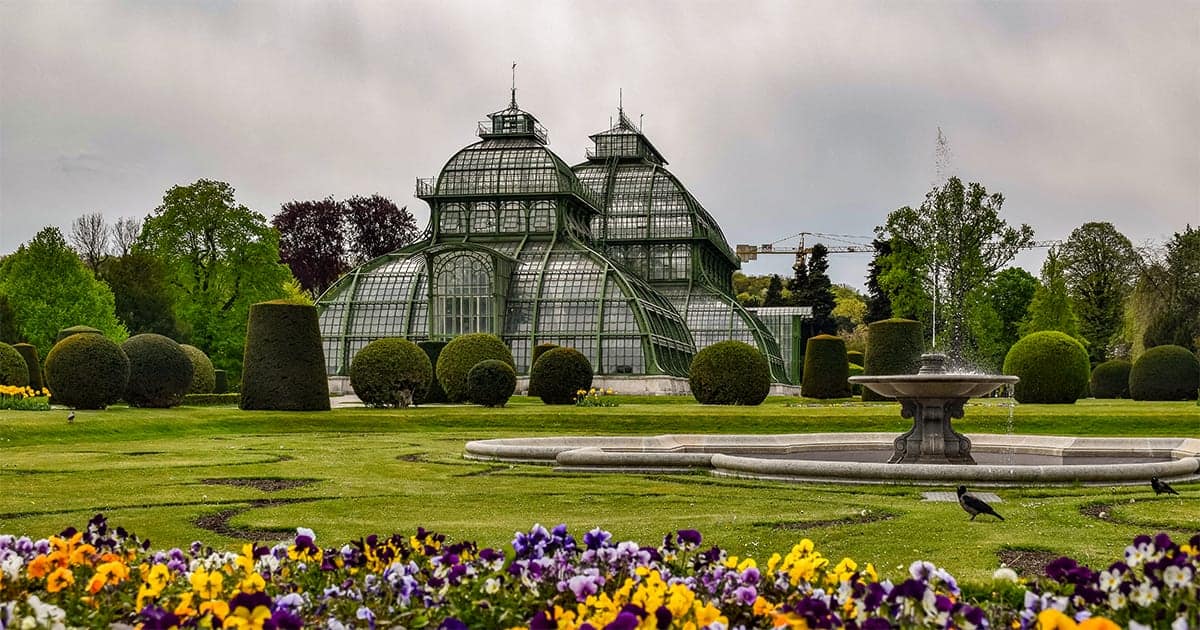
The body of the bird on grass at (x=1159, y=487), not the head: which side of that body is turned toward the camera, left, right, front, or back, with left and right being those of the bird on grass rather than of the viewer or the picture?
left

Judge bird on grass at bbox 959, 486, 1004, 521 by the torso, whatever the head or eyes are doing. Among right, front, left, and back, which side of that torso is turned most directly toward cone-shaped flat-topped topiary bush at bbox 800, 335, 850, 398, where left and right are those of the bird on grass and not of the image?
right

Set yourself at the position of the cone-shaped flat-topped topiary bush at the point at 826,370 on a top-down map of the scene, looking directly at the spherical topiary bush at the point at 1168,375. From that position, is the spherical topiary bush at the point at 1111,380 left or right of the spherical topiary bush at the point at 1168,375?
left

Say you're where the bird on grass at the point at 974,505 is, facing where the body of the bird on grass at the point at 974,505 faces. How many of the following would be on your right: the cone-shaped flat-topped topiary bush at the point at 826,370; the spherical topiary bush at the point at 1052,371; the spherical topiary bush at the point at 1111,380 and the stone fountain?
4

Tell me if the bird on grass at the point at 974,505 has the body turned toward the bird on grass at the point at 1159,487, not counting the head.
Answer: no

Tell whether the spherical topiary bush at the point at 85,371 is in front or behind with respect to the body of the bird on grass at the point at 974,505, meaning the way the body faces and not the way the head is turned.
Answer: in front

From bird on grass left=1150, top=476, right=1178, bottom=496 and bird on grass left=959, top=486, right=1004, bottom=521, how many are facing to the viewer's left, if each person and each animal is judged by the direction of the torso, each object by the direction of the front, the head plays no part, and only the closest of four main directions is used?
2

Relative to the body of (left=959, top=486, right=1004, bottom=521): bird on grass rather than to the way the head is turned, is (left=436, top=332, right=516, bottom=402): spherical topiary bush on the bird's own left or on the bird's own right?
on the bird's own right

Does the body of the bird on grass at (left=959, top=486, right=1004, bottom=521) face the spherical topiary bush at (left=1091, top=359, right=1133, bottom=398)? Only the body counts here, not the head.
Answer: no

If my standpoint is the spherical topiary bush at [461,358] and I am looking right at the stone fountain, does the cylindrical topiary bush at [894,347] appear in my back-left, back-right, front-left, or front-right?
front-left

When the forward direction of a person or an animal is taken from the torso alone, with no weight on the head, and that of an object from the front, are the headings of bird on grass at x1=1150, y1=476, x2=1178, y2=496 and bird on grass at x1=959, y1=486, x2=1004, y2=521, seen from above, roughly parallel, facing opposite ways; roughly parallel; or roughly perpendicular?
roughly parallel

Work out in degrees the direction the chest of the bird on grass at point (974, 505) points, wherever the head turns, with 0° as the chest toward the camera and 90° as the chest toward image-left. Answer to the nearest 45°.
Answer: approximately 90°

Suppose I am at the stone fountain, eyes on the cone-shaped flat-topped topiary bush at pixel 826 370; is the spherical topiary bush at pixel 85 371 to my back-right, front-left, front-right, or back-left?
front-left

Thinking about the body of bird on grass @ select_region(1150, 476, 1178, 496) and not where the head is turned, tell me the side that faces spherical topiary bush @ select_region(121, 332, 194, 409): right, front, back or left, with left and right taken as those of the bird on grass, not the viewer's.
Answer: front

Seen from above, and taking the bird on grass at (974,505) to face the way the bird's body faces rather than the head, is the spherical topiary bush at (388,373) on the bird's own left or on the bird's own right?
on the bird's own right

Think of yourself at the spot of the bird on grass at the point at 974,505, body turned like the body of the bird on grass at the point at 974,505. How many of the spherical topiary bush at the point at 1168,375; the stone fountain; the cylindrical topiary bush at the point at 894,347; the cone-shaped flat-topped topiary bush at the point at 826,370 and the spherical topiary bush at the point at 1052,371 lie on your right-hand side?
5

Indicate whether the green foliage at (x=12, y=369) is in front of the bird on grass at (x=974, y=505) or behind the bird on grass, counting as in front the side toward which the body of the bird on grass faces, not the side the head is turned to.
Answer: in front

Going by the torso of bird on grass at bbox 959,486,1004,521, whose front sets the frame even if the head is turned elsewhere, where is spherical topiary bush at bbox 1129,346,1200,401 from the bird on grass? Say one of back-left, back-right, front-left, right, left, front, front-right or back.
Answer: right
